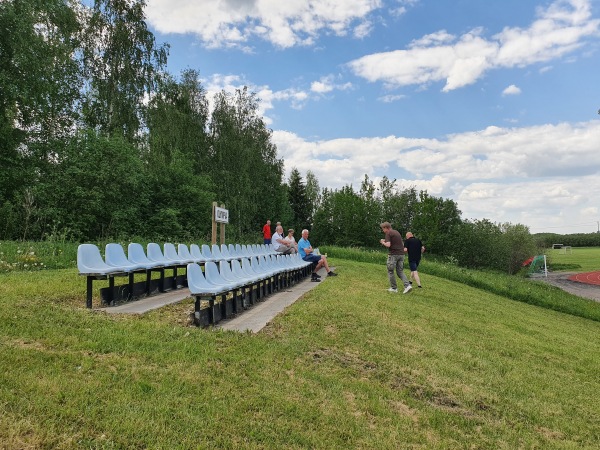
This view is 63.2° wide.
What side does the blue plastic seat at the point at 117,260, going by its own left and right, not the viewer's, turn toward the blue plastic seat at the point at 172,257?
left

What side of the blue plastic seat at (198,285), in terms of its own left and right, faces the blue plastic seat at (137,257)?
back

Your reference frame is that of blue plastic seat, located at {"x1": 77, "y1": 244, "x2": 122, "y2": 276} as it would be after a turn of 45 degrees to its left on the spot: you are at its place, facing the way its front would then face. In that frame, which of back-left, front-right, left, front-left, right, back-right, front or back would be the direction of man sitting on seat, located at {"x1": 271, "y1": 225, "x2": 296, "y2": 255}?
front-left

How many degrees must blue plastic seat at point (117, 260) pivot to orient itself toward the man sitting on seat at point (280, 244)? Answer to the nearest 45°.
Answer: approximately 90° to its left

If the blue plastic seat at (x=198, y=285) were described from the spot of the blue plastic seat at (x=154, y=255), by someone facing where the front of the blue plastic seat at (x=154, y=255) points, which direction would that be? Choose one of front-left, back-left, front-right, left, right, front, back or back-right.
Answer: front-right

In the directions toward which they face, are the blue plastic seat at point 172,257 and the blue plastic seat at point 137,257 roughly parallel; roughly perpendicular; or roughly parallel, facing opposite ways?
roughly parallel

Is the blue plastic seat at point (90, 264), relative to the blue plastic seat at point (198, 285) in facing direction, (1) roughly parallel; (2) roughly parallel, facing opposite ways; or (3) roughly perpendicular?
roughly parallel

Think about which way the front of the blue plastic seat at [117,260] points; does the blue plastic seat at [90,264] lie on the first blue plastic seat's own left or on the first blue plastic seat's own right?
on the first blue plastic seat's own right

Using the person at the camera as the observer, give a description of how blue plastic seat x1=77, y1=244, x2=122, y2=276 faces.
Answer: facing the viewer and to the right of the viewer

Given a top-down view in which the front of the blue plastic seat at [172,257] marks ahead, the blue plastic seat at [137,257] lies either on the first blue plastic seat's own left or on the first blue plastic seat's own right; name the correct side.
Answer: on the first blue plastic seat's own right

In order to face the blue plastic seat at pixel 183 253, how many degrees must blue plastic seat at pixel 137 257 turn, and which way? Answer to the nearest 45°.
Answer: approximately 90° to its left

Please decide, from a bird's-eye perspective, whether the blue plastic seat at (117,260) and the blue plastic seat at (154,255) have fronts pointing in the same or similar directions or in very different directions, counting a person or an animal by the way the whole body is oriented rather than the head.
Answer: same or similar directions
